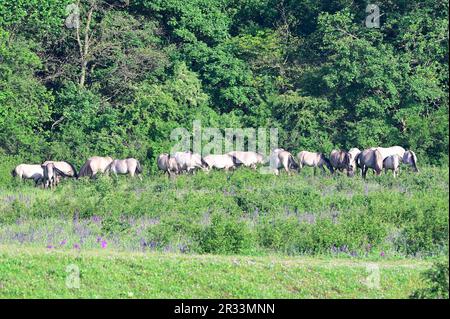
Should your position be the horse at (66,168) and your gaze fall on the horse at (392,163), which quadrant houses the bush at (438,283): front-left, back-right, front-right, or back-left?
front-right

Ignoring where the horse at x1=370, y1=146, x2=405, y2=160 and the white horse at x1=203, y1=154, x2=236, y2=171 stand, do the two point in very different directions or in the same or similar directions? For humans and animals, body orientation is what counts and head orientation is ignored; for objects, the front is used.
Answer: same or similar directions

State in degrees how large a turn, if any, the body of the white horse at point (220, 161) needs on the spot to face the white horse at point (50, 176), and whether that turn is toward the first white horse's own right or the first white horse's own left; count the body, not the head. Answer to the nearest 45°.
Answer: approximately 45° to the first white horse's own left

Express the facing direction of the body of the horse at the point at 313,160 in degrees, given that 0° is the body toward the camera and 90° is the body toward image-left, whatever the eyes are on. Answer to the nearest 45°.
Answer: approximately 270°
